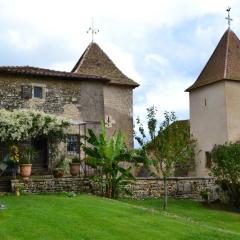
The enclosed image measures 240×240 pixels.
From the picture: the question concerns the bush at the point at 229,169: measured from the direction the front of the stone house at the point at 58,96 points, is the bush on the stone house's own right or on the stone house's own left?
on the stone house's own left

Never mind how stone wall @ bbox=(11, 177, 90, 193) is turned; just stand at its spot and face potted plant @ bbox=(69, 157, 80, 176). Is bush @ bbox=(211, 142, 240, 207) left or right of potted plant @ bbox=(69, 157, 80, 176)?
right

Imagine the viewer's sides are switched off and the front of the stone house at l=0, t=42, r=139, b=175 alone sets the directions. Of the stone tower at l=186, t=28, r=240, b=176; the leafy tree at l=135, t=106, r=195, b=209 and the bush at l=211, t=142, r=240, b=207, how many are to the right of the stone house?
0

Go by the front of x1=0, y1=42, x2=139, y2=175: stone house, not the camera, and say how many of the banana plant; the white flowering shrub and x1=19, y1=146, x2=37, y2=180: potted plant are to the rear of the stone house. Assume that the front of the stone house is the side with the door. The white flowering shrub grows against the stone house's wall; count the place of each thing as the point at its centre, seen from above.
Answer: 0

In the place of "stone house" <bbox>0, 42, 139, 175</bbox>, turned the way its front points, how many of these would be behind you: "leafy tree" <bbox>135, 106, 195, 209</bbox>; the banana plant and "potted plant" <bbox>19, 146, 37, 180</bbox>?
0

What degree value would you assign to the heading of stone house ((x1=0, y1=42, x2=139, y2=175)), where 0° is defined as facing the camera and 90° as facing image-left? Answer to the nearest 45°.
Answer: approximately 0°

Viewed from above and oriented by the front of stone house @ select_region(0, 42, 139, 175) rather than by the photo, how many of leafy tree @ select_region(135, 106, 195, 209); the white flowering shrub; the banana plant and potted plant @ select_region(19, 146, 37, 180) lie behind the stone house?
0
